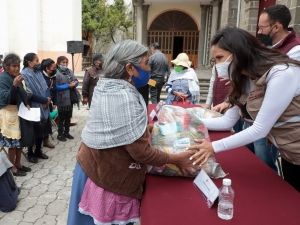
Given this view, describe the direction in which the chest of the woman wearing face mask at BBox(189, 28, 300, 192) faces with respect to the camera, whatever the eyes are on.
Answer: to the viewer's left

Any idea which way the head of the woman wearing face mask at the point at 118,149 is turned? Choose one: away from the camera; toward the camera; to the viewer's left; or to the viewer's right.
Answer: to the viewer's right

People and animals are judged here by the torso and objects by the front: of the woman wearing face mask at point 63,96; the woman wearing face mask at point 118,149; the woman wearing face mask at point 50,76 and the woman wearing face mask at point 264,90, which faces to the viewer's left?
the woman wearing face mask at point 264,90

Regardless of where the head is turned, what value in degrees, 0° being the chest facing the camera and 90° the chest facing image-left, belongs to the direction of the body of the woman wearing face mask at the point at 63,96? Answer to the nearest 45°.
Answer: approximately 315°

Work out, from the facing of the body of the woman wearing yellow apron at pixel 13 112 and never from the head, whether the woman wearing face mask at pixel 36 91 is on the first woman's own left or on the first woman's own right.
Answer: on the first woman's own left

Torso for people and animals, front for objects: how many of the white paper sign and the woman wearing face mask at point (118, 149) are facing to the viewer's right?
1

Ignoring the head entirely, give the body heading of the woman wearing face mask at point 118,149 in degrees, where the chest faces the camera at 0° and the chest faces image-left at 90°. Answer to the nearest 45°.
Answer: approximately 270°

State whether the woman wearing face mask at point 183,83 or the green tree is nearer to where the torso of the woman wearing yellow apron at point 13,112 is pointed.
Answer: the woman wearing face mask

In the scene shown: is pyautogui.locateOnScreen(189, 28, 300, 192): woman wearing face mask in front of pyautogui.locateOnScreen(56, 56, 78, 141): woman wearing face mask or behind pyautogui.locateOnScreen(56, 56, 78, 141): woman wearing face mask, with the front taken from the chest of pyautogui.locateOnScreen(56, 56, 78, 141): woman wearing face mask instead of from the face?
in front
